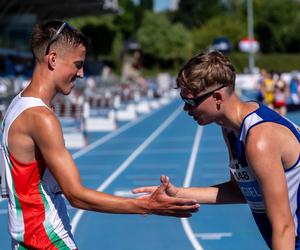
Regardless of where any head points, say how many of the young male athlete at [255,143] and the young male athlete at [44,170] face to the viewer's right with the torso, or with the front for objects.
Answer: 1

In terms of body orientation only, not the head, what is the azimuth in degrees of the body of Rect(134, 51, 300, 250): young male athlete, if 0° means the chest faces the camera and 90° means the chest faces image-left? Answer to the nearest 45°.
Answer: approximately 90°

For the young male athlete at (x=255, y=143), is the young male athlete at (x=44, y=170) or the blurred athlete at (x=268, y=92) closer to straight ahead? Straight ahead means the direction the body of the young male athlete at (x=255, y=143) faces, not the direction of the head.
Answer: the young male athlete

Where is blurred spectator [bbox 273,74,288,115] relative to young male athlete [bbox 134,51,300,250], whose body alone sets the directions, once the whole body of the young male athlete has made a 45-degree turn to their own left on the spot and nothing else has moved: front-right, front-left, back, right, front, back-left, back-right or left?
back-right

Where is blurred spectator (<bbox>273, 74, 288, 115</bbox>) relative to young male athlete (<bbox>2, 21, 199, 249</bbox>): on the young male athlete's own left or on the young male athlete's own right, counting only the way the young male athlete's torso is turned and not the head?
on the young male athlete's own left

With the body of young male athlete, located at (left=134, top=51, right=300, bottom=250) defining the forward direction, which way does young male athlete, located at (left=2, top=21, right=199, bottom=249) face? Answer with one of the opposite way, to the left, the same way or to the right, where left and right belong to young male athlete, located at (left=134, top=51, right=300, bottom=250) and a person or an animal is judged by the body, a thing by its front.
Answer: the opposite way

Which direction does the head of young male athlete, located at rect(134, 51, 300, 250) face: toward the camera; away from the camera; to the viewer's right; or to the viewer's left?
to the viewer's left

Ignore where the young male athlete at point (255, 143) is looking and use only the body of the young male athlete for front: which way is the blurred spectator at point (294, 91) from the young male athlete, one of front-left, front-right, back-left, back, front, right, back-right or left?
right

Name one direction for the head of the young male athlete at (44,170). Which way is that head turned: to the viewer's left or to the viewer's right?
to the viewer's right

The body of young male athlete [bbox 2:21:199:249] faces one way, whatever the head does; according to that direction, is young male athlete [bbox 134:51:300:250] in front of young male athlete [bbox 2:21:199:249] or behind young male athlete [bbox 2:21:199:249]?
in front

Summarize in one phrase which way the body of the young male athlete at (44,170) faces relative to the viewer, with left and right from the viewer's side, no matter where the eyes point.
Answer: facing to the right of the viewer

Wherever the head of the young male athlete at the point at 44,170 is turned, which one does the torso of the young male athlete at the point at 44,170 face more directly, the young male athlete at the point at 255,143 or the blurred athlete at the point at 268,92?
the young male athlete

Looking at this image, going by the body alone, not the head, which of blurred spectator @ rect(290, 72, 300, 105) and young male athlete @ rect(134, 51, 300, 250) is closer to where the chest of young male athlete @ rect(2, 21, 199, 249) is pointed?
the young male athlete

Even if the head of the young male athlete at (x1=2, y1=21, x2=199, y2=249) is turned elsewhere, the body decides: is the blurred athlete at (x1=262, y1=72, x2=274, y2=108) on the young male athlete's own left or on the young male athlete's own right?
on the young male athlete's own left
